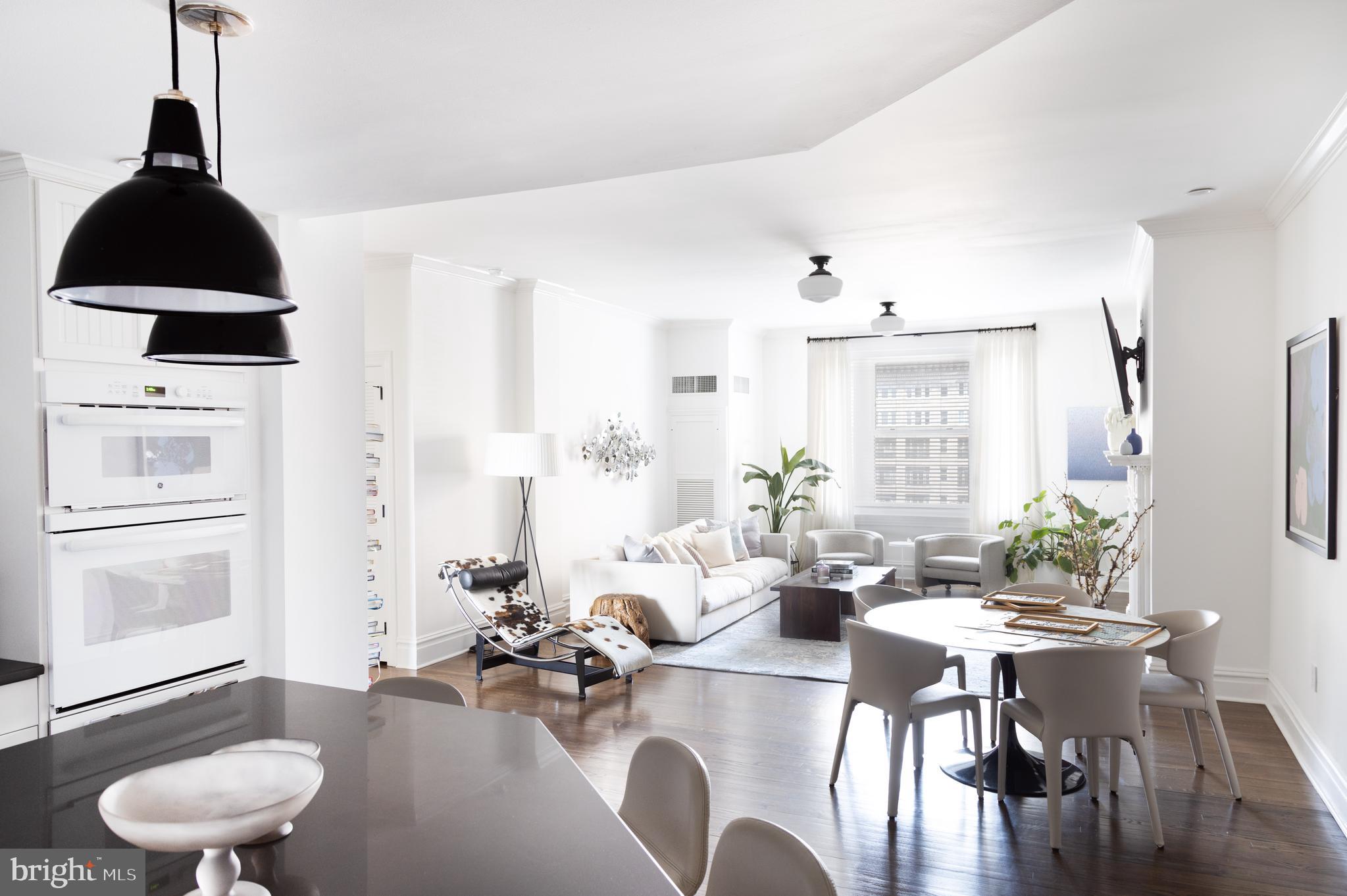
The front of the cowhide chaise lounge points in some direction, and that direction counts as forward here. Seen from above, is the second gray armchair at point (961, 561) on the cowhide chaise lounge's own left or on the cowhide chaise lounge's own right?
on the cowhide chaise lounge's own left

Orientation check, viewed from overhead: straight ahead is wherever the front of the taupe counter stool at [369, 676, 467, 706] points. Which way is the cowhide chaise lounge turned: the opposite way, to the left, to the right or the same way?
to the left

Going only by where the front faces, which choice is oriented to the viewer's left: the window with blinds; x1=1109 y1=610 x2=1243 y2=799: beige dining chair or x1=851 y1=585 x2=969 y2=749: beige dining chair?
x1=1109 y1=610 x2=1243 y2=799: beige dining chair

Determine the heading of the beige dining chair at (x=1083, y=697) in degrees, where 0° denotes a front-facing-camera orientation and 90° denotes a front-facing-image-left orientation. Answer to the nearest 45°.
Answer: approximately 135°

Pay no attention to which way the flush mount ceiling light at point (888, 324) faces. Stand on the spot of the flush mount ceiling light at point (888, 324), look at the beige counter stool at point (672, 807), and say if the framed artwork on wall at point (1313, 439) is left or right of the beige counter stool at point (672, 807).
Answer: left

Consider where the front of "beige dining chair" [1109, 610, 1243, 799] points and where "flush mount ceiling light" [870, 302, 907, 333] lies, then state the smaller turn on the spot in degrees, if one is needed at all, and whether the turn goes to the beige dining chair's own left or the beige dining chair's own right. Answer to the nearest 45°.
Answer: approximately 45° to the beige dining chair's own right

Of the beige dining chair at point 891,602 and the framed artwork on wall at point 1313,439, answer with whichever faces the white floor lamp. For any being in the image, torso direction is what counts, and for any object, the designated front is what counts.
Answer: the framed artwork on wall

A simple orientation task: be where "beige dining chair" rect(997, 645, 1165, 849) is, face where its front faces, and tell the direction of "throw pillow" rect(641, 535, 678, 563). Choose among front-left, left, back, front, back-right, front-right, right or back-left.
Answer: front

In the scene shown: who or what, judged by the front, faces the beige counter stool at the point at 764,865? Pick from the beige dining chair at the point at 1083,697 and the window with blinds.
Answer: the window with blinds

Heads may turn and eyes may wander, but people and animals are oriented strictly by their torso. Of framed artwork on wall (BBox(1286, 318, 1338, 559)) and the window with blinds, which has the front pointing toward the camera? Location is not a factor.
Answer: the window with blinds

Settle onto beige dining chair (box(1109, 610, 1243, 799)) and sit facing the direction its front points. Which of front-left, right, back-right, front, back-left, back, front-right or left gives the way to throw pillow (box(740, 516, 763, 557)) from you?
front-right

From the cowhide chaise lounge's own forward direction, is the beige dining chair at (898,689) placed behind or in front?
in front

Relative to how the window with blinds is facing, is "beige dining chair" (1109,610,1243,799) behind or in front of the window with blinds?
in front

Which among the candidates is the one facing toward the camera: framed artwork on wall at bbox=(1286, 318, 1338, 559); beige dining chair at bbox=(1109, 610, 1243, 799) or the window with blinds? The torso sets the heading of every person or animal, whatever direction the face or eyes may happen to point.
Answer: the window with blinds

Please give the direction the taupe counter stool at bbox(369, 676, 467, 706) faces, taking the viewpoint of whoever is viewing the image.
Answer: facing the viewer and to the left of the viewer

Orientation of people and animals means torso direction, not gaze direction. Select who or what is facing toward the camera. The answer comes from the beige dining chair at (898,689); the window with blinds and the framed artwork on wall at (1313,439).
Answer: the window with blinds

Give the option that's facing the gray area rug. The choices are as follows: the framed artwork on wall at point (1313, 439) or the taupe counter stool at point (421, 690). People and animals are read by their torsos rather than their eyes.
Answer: the framed artwork on wall

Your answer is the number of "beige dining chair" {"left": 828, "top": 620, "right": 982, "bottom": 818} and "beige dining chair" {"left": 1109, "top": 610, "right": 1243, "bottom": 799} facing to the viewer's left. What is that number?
1

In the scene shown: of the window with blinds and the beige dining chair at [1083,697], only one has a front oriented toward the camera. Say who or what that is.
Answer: the window with blinds

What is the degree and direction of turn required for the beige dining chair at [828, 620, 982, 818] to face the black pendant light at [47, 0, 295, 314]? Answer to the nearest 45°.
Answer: approximately 135° to its right
